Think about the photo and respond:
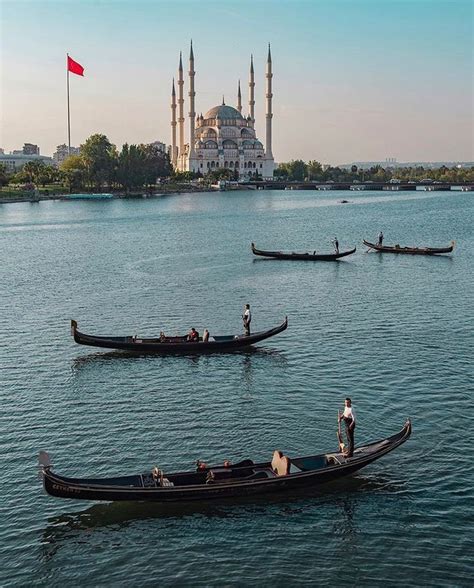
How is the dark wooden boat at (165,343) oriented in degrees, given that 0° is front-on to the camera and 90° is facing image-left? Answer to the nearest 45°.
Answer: approximately 90°

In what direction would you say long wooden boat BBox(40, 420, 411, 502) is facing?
to the viewer's left

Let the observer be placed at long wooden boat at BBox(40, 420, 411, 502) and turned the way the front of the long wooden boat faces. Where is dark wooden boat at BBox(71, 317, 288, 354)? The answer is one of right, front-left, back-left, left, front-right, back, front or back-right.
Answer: right

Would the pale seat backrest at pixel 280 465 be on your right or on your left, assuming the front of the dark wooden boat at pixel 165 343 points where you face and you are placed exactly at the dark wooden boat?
on your left

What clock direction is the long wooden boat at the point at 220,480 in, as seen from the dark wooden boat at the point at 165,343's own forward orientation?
The long wooden boat is roughly at 9 o'clock from the dark wooden boat.

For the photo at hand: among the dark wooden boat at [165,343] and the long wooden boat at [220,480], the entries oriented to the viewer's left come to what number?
2
